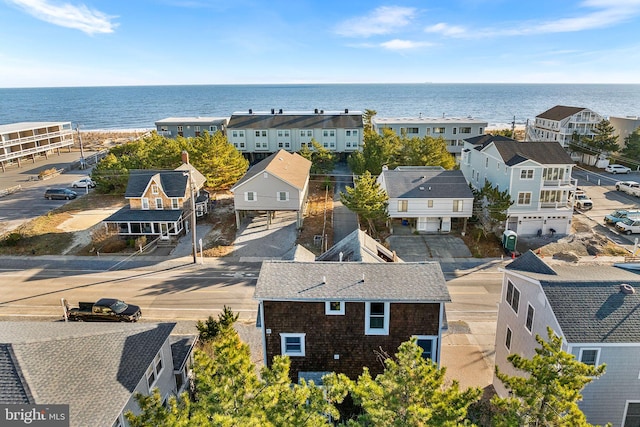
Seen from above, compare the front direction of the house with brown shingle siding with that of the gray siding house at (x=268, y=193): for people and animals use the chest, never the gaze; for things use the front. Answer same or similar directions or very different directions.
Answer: very different directions

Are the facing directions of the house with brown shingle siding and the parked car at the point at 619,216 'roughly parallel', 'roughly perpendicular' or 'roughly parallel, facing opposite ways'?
roughly perpendicular

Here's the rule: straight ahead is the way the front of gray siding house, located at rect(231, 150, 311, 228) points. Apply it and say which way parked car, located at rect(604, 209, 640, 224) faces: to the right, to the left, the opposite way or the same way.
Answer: to the right

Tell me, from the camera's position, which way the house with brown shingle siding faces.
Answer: facing away from the viewer

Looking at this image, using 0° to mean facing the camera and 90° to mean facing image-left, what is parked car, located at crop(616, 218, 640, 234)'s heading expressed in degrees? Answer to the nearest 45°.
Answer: approximately 45°

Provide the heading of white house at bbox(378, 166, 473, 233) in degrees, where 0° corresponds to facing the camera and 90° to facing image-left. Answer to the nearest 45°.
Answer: approximately 0°

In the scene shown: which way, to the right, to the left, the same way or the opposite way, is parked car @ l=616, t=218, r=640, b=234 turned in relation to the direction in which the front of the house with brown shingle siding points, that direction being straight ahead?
to the left

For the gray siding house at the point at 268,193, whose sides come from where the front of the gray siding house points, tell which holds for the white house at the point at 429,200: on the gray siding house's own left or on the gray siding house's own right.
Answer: on the gray siding house's own left

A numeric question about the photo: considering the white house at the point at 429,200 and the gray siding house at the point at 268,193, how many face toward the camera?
2

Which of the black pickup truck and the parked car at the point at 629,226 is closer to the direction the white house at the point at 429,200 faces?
the black pickup truck

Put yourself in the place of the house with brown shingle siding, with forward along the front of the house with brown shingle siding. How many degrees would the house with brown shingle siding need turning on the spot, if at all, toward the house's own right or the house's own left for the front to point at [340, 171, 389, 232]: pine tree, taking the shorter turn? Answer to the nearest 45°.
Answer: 0° — it already faces it

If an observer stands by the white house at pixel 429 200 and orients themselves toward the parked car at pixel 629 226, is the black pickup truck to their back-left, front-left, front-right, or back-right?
back-right
